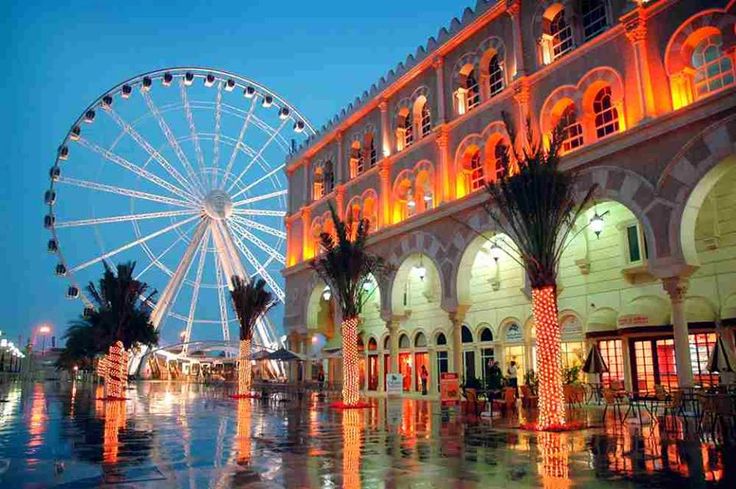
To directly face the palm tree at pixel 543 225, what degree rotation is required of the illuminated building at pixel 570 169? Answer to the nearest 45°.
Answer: approximately 45° to its left

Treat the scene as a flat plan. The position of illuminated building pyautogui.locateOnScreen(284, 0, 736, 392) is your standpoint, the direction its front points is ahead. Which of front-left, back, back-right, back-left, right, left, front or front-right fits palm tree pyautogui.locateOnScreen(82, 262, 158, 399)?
front-right

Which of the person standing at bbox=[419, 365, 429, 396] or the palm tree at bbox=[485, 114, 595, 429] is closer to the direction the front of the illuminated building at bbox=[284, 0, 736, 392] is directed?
the palm tree

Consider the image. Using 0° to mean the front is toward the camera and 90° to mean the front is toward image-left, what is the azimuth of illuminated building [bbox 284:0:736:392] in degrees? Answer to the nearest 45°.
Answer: approximately 45°

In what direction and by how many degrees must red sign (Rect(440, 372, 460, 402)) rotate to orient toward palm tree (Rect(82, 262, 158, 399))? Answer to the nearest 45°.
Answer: approximately 90° to its right

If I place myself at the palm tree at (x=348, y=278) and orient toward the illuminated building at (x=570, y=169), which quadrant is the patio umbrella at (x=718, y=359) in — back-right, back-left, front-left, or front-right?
front-right

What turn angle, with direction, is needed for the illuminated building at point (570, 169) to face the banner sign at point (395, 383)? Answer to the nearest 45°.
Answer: approximately 90° to its right

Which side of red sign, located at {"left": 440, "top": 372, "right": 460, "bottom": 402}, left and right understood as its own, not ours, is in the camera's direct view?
front

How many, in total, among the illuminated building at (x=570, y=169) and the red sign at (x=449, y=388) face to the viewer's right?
0
